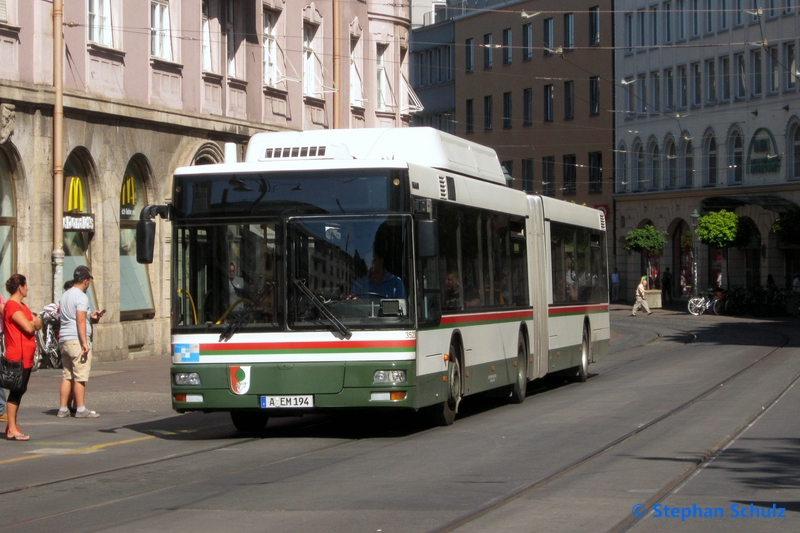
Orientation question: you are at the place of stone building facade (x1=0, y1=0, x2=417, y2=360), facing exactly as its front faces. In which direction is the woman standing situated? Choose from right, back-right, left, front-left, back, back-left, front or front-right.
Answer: front-right

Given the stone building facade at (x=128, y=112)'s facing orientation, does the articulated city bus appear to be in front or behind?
in front

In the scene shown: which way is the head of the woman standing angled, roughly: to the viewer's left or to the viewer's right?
to the viewer's right

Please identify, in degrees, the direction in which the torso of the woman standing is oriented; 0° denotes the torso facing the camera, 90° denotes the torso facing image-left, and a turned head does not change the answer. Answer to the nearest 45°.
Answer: approximately 270°

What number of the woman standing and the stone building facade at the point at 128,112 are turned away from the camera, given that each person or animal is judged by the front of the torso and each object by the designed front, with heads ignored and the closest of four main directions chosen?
0

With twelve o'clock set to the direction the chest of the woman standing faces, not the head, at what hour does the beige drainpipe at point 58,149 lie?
The beige drainpipe is roughly at 9 o'clock from the woman standing.

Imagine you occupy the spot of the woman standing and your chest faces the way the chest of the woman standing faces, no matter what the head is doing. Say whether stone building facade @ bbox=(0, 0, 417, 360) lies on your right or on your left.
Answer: on your left

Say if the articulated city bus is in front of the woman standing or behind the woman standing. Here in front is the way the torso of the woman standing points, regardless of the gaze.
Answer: in front

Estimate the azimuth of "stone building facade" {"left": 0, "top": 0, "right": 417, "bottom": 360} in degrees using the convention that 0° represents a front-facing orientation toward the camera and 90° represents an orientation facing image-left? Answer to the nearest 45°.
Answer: approximately 315°
